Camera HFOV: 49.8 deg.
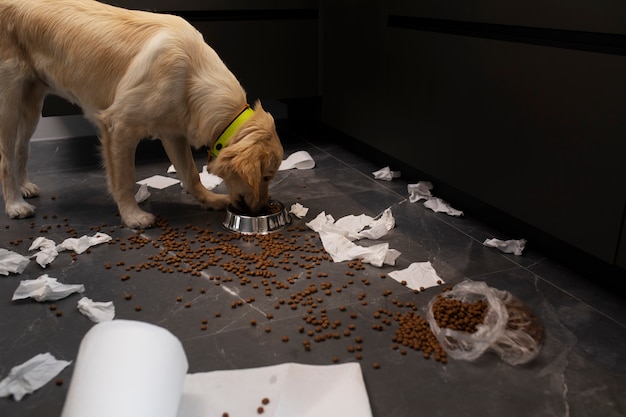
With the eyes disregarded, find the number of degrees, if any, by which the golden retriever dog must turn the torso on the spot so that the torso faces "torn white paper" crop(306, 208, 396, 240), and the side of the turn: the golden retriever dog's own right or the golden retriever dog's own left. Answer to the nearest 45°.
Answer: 0° — it already faces it

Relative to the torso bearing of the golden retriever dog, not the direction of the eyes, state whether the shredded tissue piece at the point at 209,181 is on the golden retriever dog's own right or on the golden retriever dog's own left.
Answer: on the golden retriever dog's own left

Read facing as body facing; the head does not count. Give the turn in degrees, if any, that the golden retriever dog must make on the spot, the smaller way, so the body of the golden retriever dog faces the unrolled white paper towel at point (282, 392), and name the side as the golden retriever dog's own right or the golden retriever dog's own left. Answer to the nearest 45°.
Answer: approximately 90° to the golden retriever dog's own right

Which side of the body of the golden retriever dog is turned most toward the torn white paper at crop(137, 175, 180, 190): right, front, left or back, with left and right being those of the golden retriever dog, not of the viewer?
left

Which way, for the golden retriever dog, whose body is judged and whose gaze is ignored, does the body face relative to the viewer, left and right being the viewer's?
facing to the right of the viewer

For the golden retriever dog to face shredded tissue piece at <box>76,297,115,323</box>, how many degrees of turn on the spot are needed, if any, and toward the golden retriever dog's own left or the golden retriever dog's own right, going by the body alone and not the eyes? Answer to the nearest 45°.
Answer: approximately 90° to the golden retriever dog's own right

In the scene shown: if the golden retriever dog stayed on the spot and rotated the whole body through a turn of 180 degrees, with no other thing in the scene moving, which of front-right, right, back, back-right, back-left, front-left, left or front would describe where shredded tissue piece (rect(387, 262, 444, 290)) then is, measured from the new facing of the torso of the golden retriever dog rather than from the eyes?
back-left

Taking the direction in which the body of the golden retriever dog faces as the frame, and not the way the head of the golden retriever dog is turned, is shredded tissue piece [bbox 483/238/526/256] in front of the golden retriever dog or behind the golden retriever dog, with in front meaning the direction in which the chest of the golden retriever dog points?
in front

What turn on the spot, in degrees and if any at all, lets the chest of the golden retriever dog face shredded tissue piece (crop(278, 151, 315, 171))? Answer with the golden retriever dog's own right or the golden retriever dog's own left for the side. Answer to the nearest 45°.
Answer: approximately 45° to the golden retriever dog's own left

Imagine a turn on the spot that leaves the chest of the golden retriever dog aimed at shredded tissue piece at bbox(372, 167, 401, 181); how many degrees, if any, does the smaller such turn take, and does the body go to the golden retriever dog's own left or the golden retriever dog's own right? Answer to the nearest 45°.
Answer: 0° — it already faces it

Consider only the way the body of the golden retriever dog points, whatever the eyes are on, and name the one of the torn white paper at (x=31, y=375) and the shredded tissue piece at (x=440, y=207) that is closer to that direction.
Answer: the shredded tissue piece

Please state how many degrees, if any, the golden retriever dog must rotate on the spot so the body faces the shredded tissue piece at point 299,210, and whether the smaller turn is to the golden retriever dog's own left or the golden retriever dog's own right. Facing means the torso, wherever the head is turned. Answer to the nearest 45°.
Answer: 0° — it already faces it

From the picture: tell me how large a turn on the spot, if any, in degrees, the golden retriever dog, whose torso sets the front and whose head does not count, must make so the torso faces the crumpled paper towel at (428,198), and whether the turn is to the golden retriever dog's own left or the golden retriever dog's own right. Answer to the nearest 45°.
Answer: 0° — it already faces it
